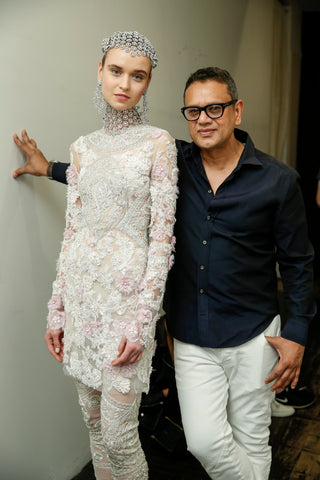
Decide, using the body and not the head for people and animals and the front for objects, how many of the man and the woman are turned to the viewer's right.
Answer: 0

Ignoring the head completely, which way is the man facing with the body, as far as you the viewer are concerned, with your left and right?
facing the viewer and to the left of the viewer

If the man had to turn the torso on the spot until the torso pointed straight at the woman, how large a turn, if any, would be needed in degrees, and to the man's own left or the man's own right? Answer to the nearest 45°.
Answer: approximately 45° to the man's own right

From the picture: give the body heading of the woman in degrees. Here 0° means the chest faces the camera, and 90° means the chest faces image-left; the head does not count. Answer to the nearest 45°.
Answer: approximately 0°

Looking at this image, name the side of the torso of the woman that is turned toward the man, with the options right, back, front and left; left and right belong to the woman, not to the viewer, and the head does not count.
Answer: left
